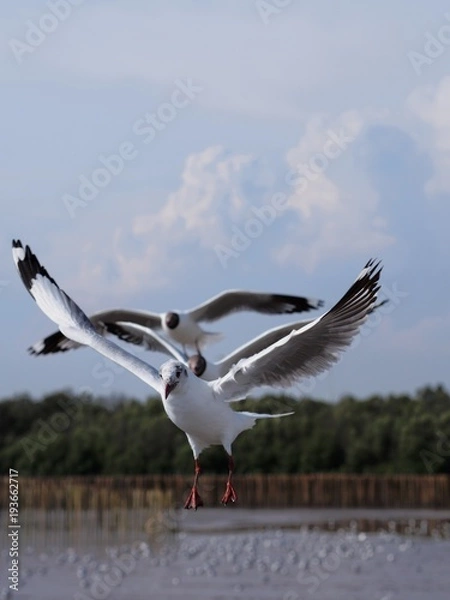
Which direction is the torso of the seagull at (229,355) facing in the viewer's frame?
toward the camera

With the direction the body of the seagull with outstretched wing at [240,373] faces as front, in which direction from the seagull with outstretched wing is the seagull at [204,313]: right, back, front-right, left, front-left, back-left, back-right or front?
back-right

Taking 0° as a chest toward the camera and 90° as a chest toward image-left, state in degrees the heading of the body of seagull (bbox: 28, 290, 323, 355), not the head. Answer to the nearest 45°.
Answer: approximately 45°

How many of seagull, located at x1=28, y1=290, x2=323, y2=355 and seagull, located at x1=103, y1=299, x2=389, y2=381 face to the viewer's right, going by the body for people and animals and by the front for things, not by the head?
0

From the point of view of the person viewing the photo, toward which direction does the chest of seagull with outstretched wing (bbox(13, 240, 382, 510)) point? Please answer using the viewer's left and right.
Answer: facing the viewer and to the left of the viewer

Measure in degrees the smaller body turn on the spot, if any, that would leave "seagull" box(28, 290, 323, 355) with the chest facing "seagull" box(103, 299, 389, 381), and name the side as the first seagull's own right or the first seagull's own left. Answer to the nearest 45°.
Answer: approximately 45° to the first seagull's own left

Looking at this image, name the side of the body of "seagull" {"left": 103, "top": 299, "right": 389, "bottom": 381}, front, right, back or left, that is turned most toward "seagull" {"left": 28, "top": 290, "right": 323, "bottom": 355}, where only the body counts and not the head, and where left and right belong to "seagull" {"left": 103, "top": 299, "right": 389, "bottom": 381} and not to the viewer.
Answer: back

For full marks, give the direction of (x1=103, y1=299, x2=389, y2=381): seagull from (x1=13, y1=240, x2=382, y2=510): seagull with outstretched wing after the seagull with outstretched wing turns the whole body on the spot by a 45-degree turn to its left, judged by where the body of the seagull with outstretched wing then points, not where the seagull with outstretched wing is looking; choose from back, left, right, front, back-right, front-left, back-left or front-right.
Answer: back
